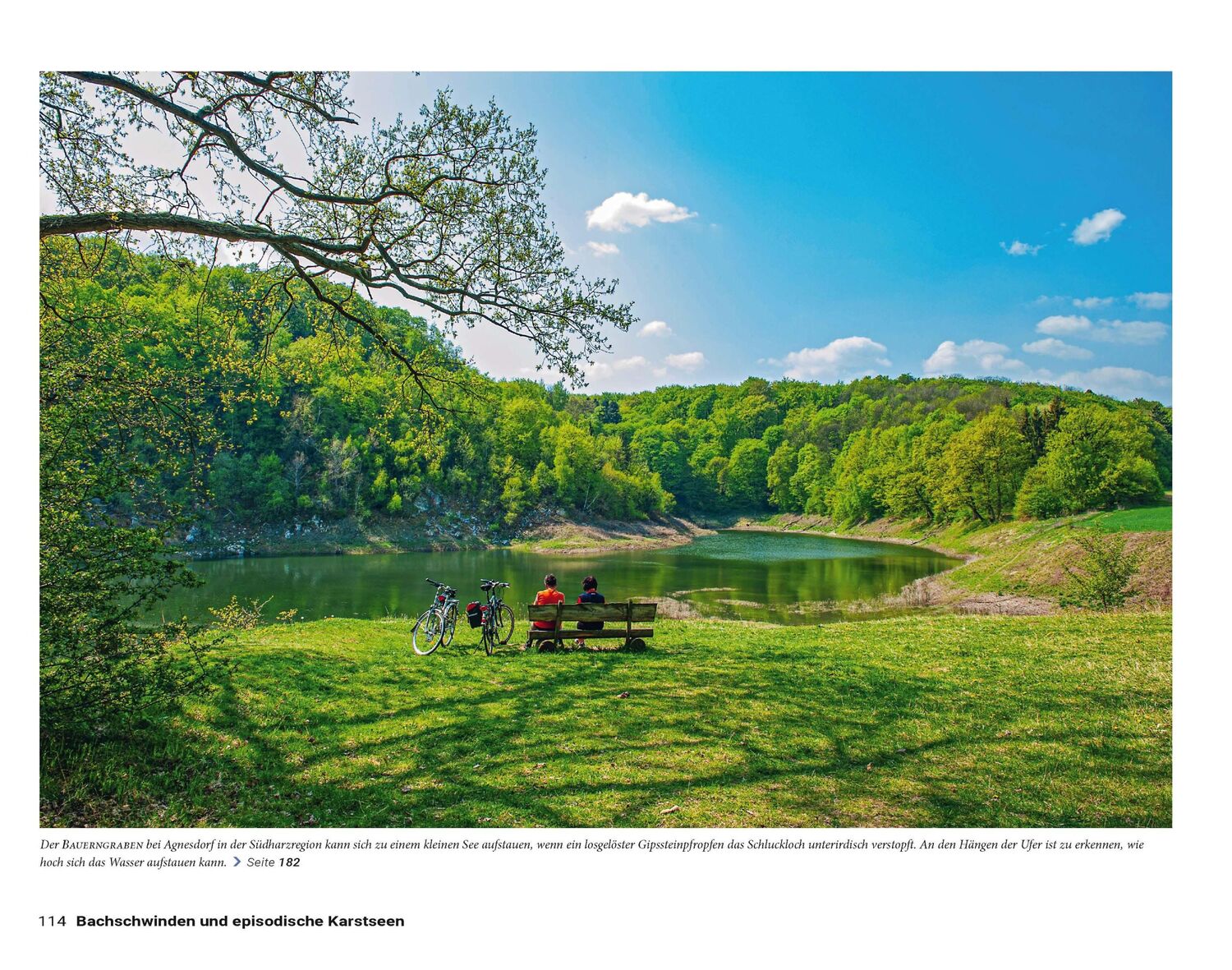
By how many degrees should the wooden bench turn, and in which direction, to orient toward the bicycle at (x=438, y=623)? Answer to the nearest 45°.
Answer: approximately 90° to its left

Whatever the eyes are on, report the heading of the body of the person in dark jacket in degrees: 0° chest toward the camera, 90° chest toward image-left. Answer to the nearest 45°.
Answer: approximately 180°

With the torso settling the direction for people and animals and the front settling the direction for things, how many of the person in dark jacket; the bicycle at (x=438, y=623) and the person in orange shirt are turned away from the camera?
2

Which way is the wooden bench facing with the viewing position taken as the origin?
facing away from the viewer

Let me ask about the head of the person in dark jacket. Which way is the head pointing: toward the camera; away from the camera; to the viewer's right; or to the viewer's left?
away from the camera

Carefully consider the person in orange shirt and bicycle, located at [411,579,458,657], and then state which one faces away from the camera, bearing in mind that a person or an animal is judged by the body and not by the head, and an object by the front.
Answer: the person in orange shirt

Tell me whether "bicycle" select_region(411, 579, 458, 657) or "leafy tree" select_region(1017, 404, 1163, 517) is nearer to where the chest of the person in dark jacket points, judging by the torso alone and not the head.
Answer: the leafy tree

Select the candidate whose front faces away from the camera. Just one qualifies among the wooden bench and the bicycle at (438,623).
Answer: the wooden bench

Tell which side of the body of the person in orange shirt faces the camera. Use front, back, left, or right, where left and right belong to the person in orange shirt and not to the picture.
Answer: back

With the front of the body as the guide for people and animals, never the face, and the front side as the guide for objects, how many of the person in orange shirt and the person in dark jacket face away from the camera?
2
